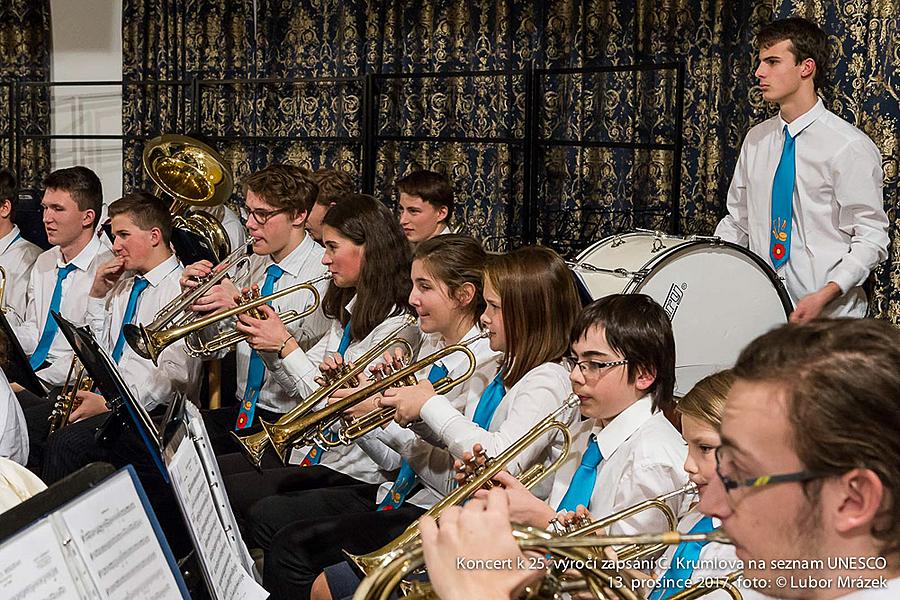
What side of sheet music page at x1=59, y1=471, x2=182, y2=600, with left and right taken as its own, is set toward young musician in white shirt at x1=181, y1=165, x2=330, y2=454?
back

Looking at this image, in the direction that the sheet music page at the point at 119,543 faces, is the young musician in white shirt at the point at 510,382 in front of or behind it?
behind

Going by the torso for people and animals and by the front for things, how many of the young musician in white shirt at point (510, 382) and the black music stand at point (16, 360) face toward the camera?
0

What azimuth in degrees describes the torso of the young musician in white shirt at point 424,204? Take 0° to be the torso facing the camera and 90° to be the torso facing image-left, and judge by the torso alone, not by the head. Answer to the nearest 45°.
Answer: approximately 45°

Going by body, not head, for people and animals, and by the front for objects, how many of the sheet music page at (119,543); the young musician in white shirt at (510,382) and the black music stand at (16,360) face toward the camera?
1

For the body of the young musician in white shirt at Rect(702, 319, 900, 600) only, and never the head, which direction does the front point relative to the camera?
to the viewer's left
